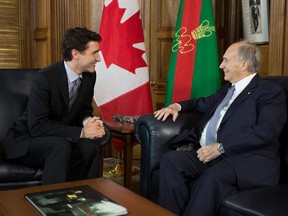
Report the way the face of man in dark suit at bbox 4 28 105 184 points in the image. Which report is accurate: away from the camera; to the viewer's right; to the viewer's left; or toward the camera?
to the viewer's right

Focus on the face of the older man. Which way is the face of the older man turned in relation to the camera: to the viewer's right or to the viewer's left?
to the viewer's left

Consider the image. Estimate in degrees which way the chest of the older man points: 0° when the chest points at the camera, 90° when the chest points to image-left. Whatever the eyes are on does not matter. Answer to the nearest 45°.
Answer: approximately 45°

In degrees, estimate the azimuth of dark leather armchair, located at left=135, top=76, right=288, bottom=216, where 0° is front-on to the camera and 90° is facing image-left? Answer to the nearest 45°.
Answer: approximately 45°

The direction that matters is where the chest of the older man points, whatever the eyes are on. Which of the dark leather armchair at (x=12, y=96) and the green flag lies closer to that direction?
the dark leather armchair

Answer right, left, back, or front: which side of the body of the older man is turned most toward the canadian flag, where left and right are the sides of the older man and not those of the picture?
right

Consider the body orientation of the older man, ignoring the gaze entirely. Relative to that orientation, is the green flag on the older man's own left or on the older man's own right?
on the older man's own right

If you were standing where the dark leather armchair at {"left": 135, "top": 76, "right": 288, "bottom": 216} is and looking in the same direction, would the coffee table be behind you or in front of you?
in front

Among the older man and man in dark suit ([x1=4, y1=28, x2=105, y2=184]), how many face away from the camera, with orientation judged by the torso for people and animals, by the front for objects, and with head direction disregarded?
0
